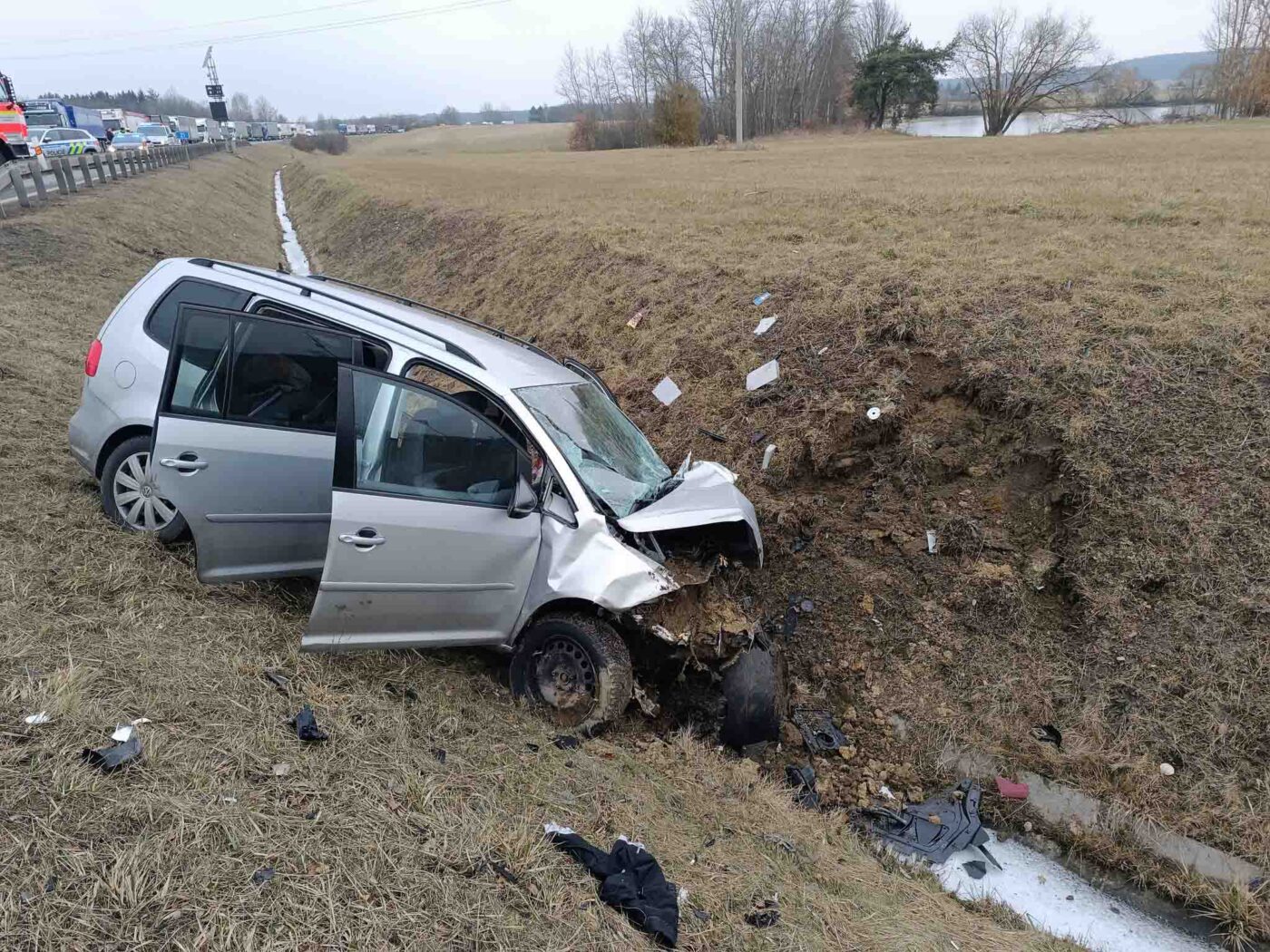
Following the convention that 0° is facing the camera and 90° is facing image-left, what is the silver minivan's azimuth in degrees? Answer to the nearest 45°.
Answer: approximately 315°

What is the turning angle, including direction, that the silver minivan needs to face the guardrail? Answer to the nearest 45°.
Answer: approximately 135° to its left

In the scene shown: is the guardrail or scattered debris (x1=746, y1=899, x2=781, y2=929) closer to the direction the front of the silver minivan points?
the scattered debris

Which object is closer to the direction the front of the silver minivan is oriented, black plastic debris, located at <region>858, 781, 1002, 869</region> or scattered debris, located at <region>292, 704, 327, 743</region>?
the black plastic debris

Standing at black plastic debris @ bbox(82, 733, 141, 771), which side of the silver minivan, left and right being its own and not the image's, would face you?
right

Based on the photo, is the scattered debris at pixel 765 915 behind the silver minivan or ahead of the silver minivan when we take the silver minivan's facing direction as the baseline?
ahead

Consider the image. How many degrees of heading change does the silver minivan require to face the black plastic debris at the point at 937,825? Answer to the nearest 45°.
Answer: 0° — it already faces it

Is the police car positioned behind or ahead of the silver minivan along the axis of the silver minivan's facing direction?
behind
